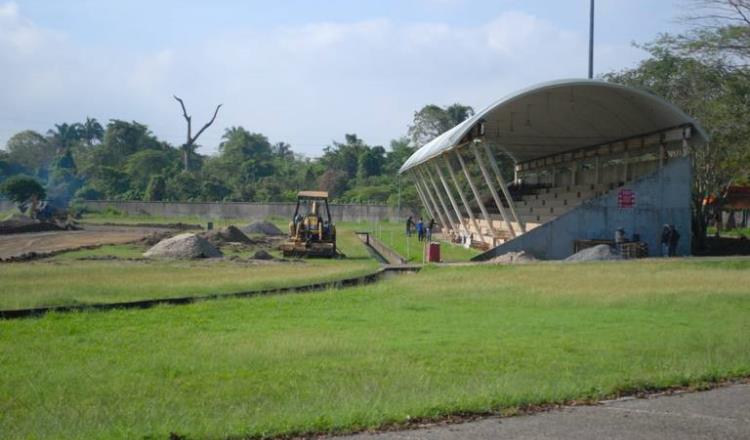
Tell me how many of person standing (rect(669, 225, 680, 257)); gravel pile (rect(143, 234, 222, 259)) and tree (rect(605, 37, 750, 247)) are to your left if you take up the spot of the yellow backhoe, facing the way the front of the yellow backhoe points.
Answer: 2

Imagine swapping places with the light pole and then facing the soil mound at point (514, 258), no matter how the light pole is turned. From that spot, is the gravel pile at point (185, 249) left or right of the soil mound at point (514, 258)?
right

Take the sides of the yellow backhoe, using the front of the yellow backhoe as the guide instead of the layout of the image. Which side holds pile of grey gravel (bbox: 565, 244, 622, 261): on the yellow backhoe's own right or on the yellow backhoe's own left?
on the yellow backhoe's own left

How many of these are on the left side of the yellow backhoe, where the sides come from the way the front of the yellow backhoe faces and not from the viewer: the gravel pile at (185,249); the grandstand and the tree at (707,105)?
2

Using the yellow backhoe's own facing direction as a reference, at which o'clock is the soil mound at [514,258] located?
The soil mound is roughly at 10 o'clock from the yellow backhoe.

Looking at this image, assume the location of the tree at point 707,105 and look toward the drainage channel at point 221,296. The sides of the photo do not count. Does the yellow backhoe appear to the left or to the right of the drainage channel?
right

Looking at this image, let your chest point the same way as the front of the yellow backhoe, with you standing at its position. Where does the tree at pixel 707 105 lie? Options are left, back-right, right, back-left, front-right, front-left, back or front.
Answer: left

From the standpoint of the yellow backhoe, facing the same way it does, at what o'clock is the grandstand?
The grandstand is roughly at 9 o'clock from the yellow backhoe.

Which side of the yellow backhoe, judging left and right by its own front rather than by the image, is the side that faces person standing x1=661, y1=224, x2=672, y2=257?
left

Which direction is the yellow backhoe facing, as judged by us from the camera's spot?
facing the viewer
